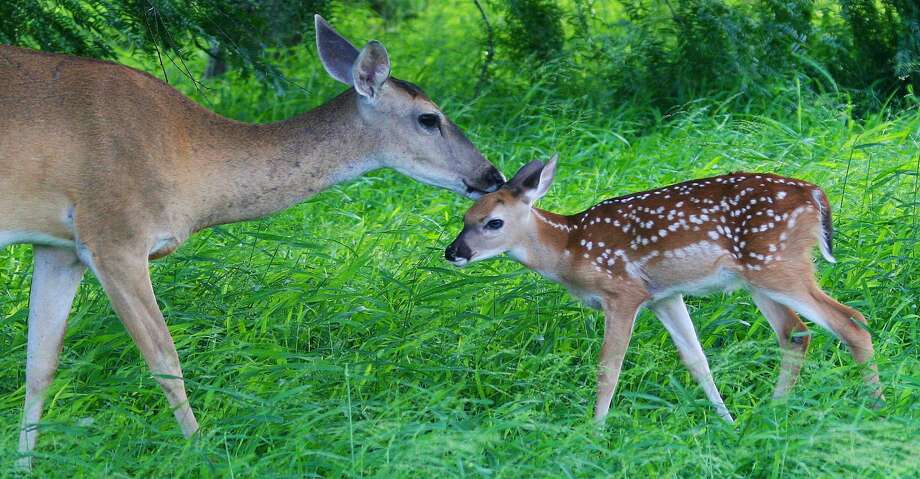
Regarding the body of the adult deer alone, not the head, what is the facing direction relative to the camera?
to the viewer's right

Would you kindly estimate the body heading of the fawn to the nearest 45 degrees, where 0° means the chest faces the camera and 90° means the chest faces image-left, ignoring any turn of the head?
approximately 90°

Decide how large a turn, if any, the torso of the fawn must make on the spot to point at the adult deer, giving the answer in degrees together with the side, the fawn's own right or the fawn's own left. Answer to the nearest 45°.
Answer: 0° — it already faces it

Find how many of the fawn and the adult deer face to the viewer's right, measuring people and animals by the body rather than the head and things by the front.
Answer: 1

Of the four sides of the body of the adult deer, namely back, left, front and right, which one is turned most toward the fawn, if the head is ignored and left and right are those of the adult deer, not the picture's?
front
